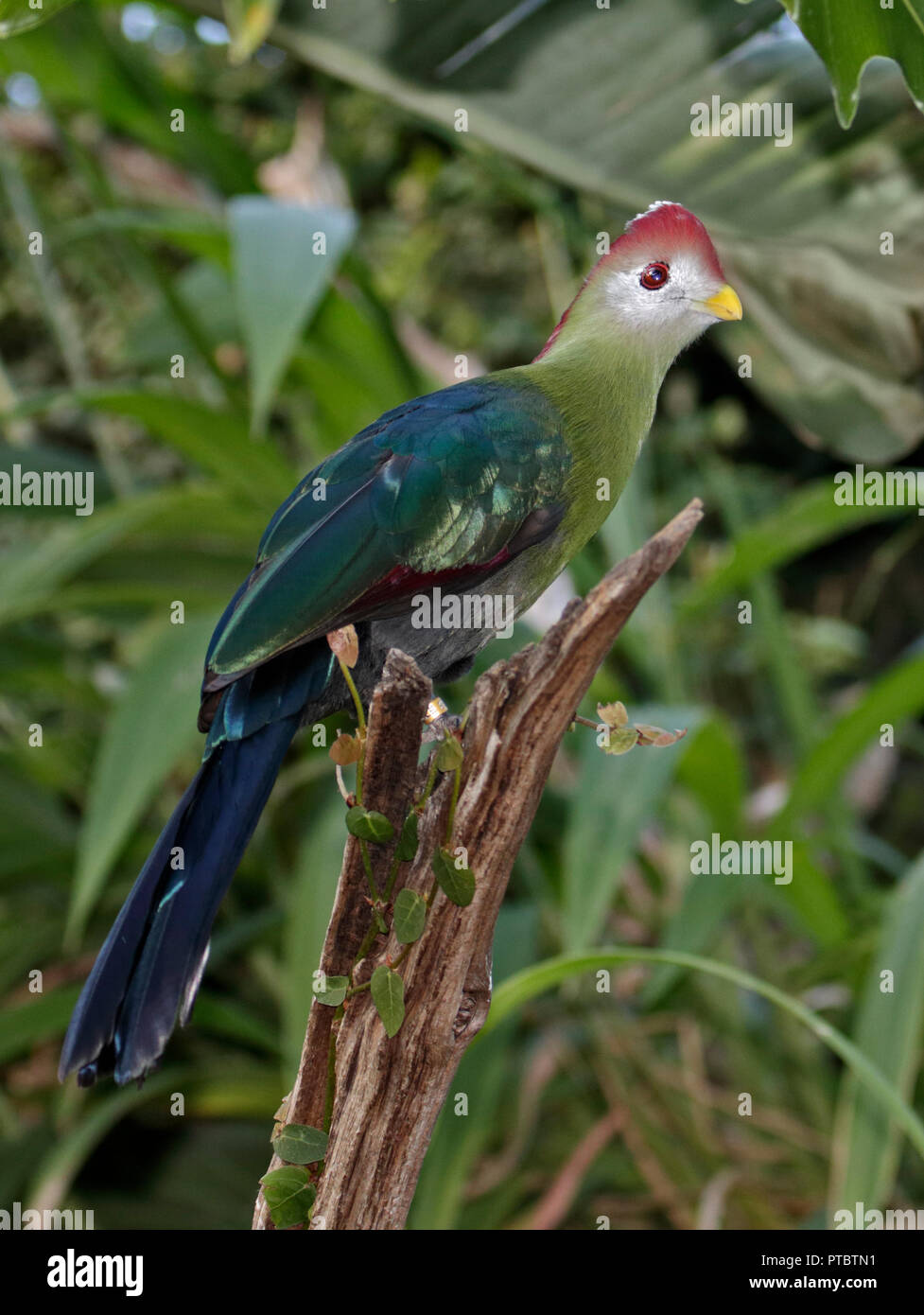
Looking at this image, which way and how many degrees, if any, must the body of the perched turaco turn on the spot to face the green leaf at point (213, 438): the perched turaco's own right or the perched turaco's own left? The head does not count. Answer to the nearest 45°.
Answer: approximately 90° to the perched turaco's own left

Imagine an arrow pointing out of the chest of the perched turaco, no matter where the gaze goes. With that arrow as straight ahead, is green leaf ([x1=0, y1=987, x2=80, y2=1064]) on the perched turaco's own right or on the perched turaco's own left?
on the perched turaco's own left

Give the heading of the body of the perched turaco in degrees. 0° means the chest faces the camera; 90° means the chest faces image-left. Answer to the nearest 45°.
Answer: approximately 270°
